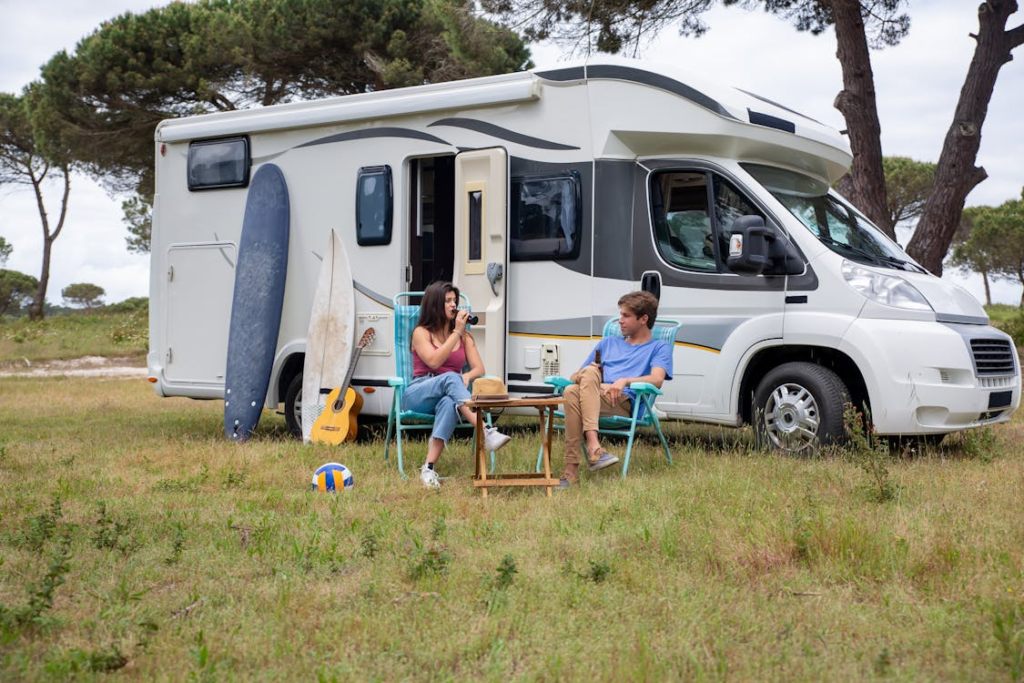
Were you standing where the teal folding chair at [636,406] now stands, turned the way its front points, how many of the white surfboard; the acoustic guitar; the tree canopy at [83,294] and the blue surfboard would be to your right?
4

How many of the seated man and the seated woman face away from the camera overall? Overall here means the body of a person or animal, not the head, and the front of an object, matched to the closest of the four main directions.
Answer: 0

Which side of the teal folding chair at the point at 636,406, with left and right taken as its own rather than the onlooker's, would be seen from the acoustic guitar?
right

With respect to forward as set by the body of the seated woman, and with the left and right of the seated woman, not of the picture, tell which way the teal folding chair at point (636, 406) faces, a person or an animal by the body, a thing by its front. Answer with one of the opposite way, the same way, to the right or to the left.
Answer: to the right

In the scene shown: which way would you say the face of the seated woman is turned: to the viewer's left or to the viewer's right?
to the viewer's right

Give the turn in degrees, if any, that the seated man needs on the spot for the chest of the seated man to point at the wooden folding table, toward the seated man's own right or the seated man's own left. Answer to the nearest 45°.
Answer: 0° — they already face it

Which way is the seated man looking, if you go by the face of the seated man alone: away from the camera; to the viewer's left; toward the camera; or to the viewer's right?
to the viewer's left

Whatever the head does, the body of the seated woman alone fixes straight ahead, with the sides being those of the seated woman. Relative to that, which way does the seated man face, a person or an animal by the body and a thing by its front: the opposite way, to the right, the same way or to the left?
to the right

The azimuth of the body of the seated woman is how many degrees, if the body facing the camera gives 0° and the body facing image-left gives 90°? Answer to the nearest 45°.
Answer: approximately 315°

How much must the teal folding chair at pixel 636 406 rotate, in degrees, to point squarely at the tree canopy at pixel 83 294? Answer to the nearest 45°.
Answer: approximately 90° to its right

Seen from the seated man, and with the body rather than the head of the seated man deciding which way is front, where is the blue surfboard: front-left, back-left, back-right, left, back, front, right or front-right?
right

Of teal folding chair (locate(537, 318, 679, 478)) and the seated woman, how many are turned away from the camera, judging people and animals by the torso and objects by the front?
0
